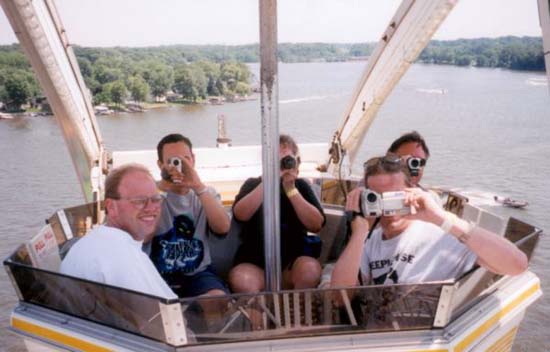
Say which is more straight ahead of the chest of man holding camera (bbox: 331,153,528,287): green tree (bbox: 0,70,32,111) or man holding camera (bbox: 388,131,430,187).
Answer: the green tree

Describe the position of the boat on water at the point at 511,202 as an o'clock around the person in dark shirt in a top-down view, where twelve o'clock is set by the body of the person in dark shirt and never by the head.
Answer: The boat on water is roughly at 7 o'clock from the person in dark shirt.

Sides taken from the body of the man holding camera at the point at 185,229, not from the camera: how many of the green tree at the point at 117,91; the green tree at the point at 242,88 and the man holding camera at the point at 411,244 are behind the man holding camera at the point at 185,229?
2

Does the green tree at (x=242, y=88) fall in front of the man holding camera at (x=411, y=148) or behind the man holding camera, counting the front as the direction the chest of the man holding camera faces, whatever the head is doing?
behind

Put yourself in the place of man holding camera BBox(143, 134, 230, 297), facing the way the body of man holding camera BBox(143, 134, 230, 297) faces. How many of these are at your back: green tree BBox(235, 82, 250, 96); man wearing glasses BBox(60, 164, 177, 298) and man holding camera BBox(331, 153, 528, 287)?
1

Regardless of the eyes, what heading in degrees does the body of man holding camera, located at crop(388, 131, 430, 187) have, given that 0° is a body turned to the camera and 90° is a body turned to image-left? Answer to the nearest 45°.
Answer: approximately 0°

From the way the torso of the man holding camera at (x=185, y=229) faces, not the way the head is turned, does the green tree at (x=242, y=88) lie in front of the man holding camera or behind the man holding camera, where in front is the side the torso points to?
behind

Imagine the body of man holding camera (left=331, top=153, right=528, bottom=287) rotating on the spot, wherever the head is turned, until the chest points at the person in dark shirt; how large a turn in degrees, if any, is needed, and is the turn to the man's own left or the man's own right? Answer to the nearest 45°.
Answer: approximately 90° to the man's own right

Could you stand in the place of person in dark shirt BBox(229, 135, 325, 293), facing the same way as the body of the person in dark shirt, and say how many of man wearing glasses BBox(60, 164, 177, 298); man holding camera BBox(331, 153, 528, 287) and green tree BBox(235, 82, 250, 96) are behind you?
1

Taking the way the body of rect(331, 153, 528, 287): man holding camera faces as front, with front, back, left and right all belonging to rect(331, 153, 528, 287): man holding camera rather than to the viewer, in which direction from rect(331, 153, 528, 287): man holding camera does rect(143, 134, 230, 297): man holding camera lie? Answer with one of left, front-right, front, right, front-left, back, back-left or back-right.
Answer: front-right

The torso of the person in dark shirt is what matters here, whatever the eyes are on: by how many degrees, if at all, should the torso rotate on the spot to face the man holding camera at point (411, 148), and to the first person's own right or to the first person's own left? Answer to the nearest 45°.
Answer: approximately 90° to the first person's own left
